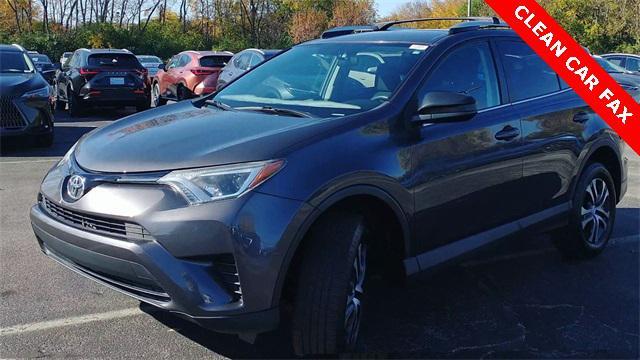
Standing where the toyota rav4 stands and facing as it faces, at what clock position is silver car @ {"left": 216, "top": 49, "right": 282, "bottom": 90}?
The silver car is roughly at 4 o'clock from the toyota rav4.

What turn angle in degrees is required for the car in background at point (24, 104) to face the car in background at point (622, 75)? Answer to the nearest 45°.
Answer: approximately 90° to its left

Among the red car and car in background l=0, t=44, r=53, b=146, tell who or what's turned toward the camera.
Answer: the car in background

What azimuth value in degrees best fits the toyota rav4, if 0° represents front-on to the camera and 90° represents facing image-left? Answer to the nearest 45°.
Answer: approximately 45°

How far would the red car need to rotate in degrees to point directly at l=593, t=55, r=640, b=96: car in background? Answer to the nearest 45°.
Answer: approximately 135° to its right

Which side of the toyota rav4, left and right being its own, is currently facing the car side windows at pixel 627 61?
back

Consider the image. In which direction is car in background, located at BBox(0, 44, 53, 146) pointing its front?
toward the camera

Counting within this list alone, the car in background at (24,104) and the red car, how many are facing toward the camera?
1

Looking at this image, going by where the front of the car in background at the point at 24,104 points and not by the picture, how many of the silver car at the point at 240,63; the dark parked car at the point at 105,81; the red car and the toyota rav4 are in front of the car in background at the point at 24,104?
1

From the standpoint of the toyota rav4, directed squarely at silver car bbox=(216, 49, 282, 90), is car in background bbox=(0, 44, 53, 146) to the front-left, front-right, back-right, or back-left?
front-left

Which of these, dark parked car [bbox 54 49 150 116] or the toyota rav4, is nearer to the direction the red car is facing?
the dark parked car

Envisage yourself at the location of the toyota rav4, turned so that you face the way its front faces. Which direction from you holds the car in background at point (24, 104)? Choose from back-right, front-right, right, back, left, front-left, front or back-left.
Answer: right

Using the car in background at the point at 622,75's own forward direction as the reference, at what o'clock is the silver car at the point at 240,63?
The silver car is roughly at 3 o'clock from the car in background.
